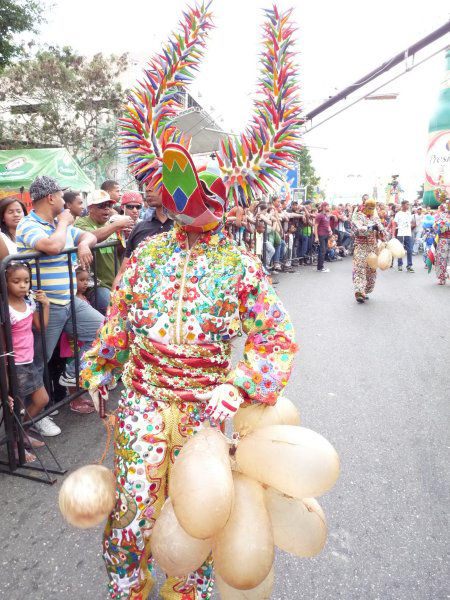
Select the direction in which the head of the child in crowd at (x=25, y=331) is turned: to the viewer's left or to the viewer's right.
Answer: to the viewer's right

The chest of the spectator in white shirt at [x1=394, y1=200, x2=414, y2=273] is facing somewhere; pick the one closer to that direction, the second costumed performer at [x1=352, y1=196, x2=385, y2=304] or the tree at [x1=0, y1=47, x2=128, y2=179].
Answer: the second costumed performer

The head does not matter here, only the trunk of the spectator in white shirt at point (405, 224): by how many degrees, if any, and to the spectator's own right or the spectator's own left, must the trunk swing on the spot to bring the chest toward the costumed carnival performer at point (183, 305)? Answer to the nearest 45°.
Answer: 0° — they already face them

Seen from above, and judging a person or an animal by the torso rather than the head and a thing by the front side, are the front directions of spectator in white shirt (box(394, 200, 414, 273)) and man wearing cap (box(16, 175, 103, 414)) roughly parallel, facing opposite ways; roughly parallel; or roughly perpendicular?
roughly perpendicular

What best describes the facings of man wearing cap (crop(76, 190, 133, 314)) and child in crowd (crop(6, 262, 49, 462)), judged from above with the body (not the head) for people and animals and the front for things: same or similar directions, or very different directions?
same or similar directions

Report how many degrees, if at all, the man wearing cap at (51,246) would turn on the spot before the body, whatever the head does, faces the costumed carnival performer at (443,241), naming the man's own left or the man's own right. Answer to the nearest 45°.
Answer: approximately 90° to the man's own left

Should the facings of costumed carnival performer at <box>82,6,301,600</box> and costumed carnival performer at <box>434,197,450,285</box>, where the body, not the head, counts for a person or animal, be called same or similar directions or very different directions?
same or similar directions

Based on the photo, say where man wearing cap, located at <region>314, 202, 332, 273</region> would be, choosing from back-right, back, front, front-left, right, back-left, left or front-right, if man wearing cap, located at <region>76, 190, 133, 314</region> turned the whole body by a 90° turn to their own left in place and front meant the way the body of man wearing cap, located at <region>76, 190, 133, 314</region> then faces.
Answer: front

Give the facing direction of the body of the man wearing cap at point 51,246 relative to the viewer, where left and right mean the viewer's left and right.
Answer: facing the viewer and to the right of the viewer

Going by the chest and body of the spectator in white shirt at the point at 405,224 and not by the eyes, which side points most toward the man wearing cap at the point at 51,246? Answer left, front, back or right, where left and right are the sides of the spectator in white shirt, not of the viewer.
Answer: front

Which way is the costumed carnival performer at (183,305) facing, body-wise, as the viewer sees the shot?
toward the camera

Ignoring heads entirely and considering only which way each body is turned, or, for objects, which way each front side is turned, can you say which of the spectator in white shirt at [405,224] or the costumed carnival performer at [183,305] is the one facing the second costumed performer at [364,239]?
the spectator in white shirt

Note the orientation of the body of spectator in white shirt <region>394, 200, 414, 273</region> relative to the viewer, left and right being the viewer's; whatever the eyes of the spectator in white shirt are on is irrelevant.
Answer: facing the viewer

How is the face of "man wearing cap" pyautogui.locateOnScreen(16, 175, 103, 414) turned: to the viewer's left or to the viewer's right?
to the viewer's right

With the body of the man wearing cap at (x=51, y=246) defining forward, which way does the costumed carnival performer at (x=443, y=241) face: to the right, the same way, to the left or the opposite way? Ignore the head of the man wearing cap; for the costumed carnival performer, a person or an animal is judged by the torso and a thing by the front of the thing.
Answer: to the right
